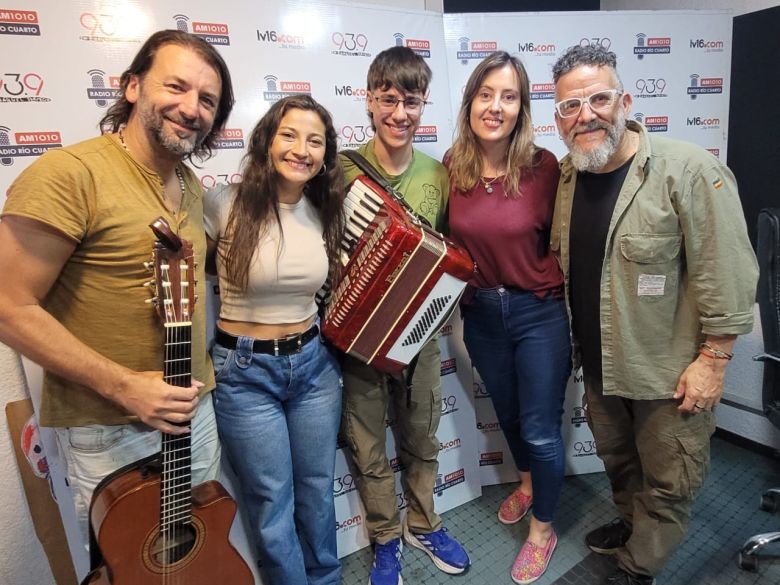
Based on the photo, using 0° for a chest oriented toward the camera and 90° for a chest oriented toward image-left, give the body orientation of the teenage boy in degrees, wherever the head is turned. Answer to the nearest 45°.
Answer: approximately 0°

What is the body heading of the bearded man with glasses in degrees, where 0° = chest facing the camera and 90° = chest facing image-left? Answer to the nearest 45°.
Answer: approximately 45°

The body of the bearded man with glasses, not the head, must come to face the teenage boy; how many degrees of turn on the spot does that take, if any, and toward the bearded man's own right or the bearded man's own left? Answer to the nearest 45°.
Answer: approximately 45° to the bearded man's own right

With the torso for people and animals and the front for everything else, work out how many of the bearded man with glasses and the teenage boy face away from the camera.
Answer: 0

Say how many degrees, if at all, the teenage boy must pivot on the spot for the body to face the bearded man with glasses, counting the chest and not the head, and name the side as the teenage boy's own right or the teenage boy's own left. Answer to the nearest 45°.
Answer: approximately 90° to the teenage boy's own left

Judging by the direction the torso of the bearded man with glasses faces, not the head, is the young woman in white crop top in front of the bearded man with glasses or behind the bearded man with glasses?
in front
